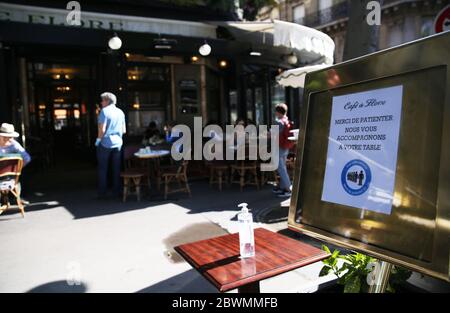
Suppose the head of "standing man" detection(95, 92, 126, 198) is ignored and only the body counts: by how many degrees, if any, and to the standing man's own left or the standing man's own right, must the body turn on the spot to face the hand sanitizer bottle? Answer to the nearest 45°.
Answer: approximately 135° to the standing man's own left

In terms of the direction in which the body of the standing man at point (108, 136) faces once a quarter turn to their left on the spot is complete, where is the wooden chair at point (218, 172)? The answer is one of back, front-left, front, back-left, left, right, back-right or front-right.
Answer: back-left

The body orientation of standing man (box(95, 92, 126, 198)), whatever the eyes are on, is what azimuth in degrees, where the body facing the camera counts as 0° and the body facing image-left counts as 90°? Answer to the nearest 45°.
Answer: approximately 135°

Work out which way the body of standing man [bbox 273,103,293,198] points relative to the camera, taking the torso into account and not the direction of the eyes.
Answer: to the viewer's left

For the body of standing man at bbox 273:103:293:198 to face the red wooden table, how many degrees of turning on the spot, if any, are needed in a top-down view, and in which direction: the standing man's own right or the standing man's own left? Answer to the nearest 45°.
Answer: approximately 90° to the standing man's own left

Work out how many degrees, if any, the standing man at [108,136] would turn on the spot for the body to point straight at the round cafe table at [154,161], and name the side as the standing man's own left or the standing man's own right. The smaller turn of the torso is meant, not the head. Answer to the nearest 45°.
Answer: approximately 135° to the standing man's own right

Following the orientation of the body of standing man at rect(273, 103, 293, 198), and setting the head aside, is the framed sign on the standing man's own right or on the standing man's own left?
on the standing man's own left

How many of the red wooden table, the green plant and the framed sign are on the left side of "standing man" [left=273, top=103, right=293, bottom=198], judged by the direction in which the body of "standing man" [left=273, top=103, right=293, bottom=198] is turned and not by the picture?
3
